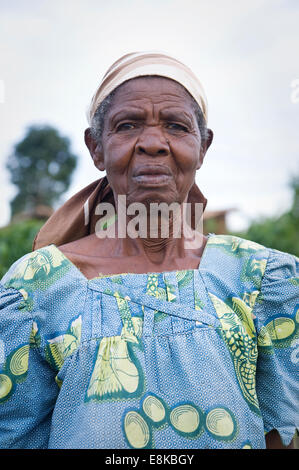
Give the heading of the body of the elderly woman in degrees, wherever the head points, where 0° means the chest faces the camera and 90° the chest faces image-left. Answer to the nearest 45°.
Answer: approximately 0°

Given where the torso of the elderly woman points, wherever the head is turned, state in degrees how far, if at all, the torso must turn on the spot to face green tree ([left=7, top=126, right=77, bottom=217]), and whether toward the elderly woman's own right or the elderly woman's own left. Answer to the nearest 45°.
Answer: approximately 180°
